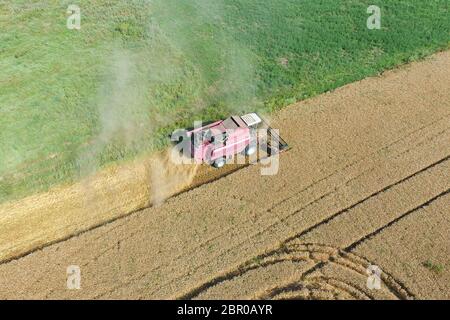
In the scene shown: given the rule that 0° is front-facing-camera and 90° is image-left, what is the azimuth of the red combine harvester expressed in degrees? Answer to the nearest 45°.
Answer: approximately 225°
